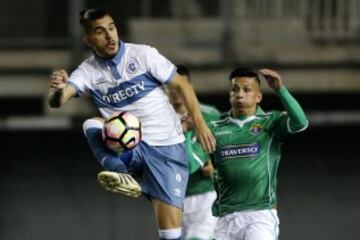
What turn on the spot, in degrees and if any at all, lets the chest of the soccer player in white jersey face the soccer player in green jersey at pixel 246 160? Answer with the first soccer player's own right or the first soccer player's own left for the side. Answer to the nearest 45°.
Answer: approximately 135° to the first soccer player's own left

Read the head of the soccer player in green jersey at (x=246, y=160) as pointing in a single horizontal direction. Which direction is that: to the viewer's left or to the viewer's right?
to the viewer's left

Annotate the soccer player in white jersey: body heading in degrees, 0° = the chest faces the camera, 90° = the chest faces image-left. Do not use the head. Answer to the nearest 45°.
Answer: approximately 45°
